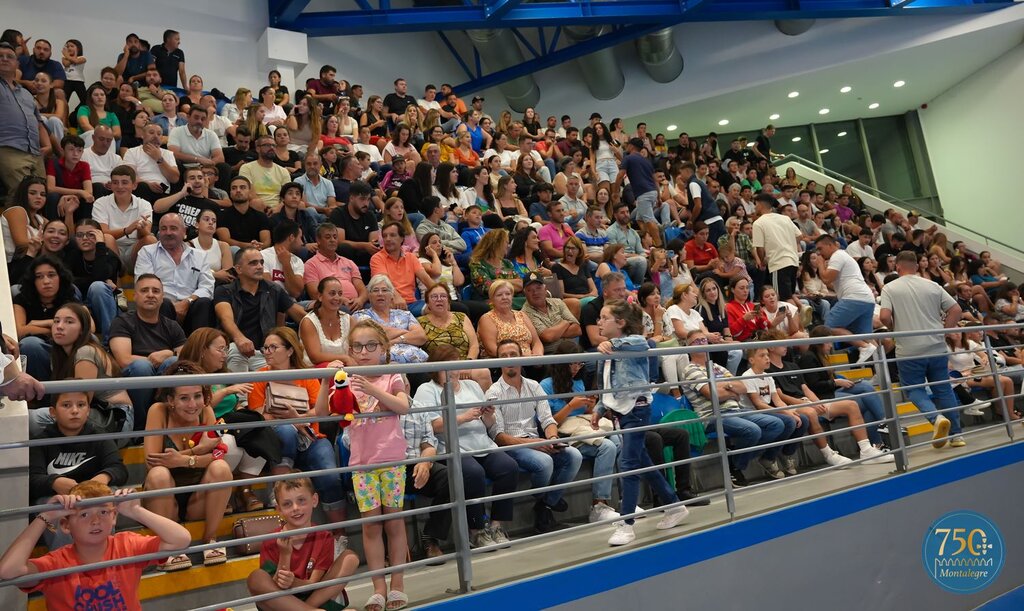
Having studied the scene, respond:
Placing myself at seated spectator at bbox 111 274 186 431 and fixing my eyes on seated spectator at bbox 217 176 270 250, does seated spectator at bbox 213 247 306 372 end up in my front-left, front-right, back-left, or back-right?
front-right

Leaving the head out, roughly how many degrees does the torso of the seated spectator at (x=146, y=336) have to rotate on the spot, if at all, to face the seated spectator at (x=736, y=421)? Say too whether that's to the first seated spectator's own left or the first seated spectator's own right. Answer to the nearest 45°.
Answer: approximately 90° to the first seated spectator's own left

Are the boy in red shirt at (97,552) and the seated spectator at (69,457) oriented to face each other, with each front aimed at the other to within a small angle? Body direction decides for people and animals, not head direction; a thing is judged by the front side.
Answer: no

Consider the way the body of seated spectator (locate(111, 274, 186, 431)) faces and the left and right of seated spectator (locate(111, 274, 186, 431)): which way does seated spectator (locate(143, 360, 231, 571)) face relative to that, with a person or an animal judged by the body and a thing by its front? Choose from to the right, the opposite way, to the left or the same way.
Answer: the same way

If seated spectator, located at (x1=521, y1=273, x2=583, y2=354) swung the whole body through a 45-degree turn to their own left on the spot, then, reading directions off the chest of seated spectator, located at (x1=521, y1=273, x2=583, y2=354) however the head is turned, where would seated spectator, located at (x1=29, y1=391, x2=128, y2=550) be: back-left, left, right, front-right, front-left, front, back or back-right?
back-right

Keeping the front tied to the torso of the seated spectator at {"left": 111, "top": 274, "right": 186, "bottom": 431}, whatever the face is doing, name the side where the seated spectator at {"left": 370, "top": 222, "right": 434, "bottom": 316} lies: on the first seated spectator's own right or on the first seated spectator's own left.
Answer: on the first seated spectator's own left

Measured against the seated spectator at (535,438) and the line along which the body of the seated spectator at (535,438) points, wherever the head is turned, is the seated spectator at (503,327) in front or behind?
behind

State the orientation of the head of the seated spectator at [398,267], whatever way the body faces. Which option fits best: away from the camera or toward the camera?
toward the camera

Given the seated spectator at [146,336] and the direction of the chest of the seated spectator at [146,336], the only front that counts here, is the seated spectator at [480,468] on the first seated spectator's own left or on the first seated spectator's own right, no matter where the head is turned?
on the first seated spectator's own left

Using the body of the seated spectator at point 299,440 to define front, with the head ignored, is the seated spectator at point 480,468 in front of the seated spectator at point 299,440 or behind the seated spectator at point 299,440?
in front

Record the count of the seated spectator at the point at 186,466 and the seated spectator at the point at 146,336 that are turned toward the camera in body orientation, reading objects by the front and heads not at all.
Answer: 2

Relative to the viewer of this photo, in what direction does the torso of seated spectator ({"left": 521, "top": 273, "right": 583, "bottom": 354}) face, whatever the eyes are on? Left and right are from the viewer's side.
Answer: facing the viewer and to the right of the viewer

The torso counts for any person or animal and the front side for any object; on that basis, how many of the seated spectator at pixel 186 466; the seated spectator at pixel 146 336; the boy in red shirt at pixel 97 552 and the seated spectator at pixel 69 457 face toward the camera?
4

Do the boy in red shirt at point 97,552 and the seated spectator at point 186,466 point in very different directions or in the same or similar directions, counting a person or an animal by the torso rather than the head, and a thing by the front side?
same or similar directions

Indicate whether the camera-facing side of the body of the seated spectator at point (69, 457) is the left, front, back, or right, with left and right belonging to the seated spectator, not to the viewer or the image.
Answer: front

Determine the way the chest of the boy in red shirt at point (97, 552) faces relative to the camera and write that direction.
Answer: toward the camera

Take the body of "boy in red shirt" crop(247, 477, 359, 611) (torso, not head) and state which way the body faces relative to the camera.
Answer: toward the camera

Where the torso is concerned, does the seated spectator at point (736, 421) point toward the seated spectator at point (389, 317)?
no

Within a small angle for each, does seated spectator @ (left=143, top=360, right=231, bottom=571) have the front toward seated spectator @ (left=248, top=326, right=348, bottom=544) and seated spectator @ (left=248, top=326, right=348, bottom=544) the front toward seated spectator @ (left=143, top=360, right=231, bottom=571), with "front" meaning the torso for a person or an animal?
no
